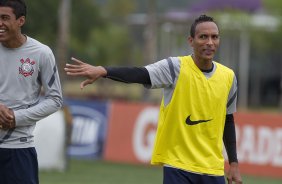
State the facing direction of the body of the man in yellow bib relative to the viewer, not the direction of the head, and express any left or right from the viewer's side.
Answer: facing the viewer

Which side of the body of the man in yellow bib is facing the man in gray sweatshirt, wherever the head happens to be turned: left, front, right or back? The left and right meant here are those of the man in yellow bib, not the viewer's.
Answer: right
